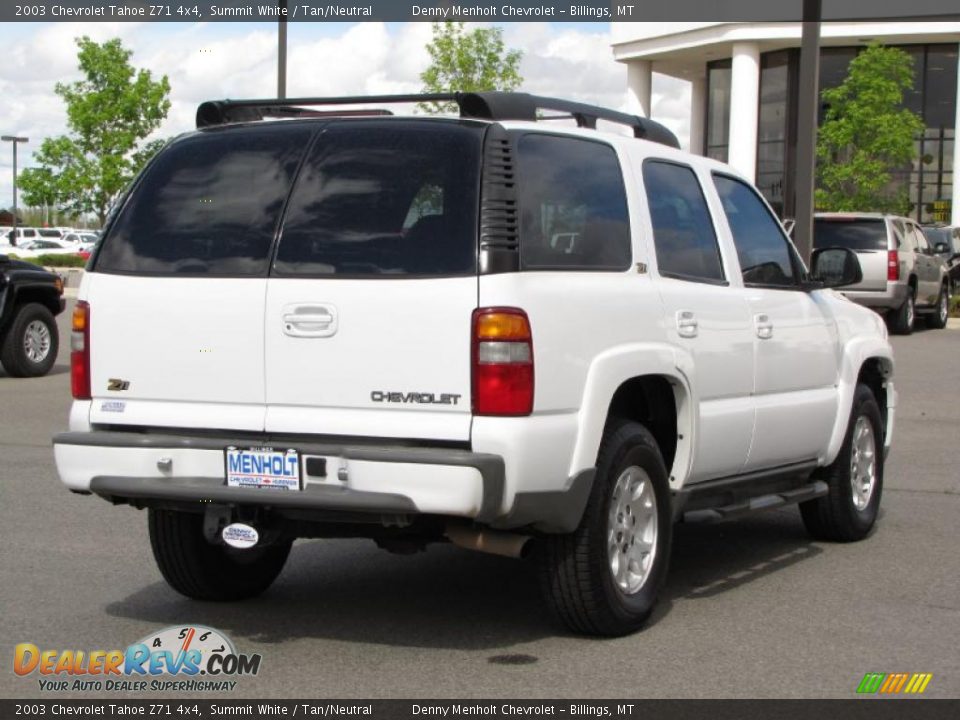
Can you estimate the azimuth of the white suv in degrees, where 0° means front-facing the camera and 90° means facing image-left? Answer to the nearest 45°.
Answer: approximately 225°

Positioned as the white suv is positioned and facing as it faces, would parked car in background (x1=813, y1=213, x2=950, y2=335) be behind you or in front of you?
in front

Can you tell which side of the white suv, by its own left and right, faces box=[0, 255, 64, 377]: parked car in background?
left

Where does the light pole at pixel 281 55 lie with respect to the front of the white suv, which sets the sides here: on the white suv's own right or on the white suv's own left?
on the white suv's own left

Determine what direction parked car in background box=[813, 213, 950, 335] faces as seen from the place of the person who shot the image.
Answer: facing away from the viewer and to the right of the viewer

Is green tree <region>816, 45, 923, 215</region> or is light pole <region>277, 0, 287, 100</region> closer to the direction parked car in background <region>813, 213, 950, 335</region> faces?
the green tree

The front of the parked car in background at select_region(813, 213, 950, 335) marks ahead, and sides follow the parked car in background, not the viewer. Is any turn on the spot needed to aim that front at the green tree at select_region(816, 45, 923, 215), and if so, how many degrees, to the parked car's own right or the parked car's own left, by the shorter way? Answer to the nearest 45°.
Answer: approximately 45° to the parked car's own left

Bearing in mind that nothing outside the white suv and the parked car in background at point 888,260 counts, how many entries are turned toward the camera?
0
